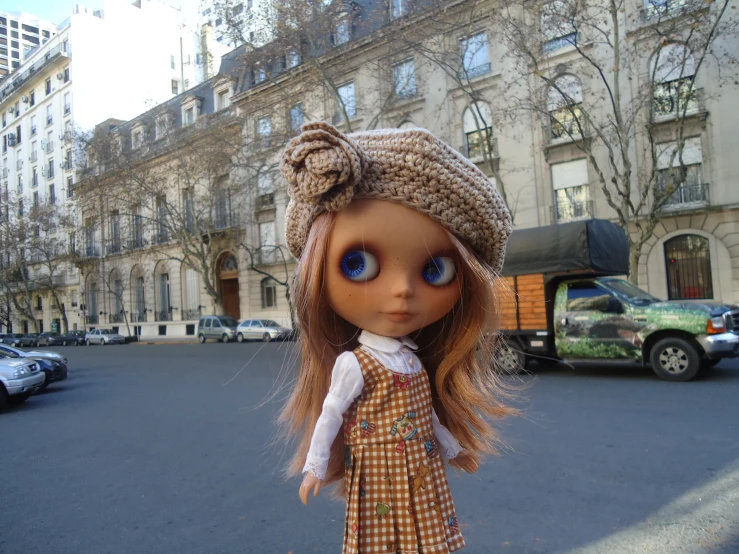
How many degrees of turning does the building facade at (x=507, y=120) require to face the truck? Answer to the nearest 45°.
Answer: approximately 45° to its left

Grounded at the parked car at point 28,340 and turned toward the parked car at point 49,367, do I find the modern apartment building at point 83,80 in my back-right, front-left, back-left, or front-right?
back-left

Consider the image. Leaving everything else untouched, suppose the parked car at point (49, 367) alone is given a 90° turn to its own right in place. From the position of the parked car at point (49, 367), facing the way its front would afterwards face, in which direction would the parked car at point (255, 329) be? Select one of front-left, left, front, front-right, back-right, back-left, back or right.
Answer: back

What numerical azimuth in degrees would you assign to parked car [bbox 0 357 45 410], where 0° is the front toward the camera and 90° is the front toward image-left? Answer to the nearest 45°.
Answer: approximately 315°

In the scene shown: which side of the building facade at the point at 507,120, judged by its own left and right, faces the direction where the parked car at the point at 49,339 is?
right

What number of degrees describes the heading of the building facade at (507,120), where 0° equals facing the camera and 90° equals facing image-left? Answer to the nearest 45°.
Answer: approximately 45°

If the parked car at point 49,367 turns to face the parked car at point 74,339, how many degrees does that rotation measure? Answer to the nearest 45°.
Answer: approximately 135° to its left

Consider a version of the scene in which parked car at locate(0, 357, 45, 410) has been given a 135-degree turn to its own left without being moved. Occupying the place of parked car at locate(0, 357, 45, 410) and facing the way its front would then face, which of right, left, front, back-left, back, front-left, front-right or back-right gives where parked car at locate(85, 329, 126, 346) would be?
front

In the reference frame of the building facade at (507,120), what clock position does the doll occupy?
The doll is roughly at 11 o'clock from the building facade.
